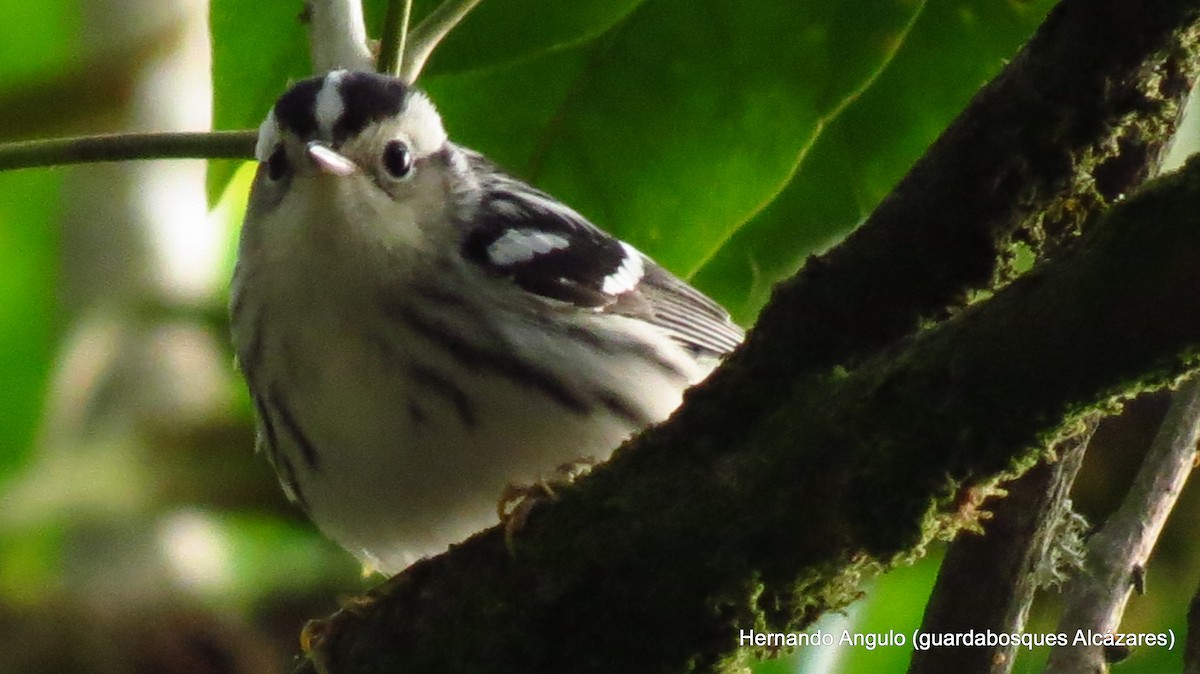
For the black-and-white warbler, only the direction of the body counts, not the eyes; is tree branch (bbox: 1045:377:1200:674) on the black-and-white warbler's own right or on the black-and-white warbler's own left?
on the black-and-white warbler's own left

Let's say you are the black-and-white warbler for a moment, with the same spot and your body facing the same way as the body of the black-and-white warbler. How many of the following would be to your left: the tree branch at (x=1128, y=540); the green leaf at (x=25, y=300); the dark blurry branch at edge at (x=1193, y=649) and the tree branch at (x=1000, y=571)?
3

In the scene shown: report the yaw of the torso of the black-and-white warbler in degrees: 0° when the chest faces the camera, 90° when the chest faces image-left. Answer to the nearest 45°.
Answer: approximately 45°

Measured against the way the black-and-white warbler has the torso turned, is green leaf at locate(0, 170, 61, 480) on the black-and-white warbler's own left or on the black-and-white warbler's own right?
on the black-and-white warbler's own right
